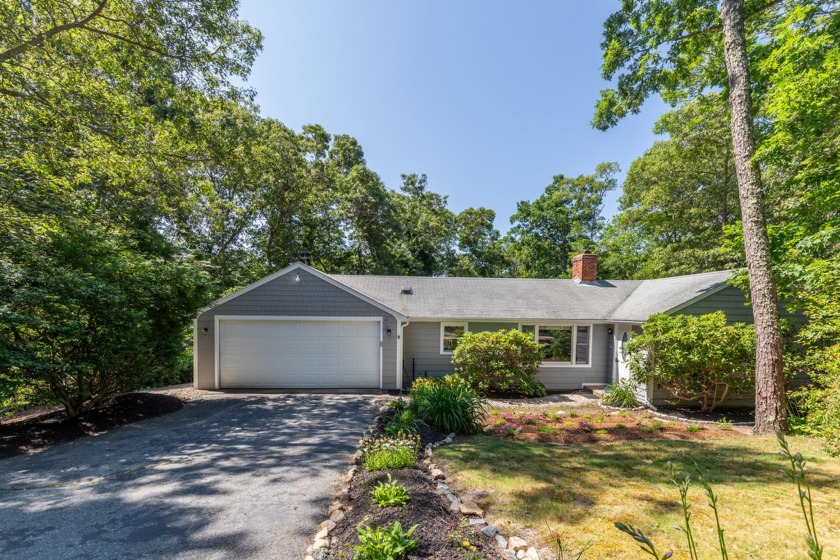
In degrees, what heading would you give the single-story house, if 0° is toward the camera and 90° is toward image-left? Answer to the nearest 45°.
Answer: approximately 0°

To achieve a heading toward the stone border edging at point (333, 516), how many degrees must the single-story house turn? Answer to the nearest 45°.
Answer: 0° — it already faces it

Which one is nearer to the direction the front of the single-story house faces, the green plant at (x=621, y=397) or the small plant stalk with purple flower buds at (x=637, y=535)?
the small plant stalk with purple flower buds

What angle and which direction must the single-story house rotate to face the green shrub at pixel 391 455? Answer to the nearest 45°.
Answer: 0° — it already faces it

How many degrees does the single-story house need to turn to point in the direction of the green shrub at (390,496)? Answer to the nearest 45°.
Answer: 0° — it already faces it

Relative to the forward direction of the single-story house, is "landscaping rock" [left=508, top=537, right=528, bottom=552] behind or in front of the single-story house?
in front

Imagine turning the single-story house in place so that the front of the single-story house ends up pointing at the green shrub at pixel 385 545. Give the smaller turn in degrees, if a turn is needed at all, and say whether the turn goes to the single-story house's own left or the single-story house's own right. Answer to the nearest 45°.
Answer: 0° — it already faces it

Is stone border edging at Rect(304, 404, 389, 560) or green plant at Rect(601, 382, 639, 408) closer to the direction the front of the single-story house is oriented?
the stone border edging

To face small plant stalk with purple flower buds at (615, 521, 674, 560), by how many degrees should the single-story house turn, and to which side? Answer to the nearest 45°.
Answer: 0° — it already faces it
